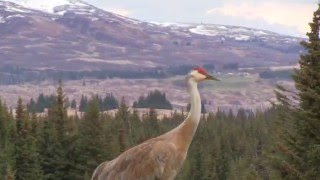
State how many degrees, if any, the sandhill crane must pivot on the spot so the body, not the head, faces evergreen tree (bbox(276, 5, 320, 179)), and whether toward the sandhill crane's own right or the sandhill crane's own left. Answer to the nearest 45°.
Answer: approximately 45° to the sandhill crane's own left

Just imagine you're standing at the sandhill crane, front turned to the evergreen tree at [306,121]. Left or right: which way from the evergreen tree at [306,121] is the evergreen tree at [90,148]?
left

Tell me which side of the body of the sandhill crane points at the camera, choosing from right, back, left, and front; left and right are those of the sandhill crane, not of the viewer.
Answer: right

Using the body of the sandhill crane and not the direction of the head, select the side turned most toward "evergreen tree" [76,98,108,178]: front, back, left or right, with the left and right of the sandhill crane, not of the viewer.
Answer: left

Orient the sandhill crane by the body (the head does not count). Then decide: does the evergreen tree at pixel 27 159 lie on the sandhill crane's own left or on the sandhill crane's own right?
on the sandhill crane's own left
